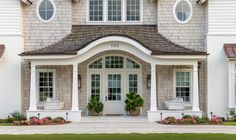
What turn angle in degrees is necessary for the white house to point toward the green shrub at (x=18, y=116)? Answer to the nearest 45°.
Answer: approximately 90° to its right

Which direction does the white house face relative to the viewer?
toward the camera
